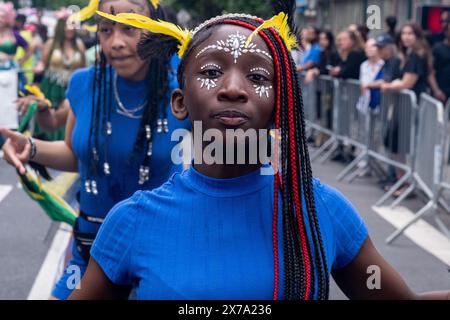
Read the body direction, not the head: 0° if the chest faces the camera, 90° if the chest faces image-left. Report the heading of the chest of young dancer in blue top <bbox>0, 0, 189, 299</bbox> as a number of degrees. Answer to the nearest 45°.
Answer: approximately 0°

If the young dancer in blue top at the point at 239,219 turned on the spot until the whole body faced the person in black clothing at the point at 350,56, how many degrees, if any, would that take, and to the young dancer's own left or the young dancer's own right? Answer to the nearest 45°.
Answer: approximately 180°

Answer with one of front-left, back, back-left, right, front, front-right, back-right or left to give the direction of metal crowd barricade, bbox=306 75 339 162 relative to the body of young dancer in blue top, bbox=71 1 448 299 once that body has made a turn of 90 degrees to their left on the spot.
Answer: left

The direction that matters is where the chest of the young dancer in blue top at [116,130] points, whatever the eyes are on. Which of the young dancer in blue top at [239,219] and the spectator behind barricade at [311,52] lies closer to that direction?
the young dancer in blue top

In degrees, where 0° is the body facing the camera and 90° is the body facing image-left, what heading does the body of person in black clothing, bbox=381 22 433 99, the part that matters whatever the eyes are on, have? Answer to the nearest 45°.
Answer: approximately 90°

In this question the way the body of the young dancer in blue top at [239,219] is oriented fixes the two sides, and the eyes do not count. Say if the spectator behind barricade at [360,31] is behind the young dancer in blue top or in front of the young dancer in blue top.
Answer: behind

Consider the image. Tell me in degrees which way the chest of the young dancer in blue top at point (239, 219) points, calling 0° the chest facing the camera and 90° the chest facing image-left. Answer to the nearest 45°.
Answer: approximately 0°

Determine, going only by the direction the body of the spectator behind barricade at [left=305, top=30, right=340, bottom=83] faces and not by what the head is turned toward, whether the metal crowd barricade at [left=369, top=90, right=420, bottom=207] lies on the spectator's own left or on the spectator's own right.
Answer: on the spectator's own left

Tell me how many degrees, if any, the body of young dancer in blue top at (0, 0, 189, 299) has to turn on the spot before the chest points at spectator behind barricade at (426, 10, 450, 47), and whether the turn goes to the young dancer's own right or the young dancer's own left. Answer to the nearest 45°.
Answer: approximately 135° to the young dancer's own left

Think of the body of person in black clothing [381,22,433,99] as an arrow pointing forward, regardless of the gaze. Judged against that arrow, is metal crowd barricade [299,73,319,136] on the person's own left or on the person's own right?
on the person's own right

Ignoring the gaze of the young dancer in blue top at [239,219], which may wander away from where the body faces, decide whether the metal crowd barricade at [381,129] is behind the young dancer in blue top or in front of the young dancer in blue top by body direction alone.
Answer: behind
